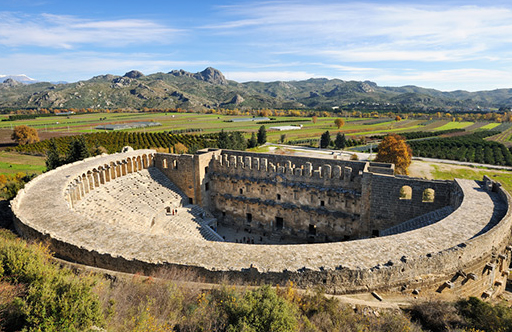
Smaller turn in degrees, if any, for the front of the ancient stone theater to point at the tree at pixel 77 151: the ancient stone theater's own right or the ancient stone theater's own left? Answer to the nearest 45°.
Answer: approximately 45° to the ancient stone theater's own left

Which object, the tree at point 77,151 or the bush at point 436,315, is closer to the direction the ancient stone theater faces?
the tree

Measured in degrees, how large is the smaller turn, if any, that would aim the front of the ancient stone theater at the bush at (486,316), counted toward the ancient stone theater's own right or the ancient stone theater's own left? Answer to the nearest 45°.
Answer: approximately 135° to the ancient stone theater's own right
